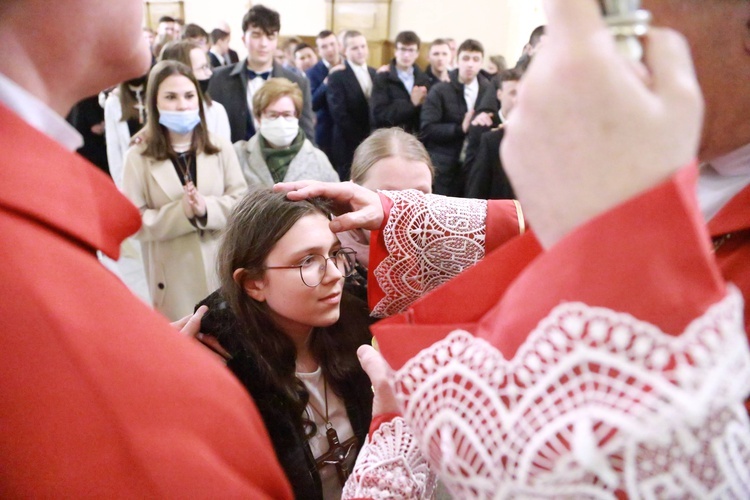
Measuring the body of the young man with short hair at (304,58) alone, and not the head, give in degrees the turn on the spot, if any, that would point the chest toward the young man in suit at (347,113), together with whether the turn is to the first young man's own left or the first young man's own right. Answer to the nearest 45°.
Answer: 0° — they already face them

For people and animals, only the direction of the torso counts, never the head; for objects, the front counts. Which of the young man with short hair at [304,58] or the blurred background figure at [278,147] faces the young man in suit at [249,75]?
the young man with short hair

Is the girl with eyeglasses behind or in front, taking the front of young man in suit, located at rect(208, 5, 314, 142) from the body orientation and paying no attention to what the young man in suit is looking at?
in front

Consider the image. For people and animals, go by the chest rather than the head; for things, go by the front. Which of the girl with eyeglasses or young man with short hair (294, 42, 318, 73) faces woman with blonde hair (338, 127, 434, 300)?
the young man with short hair

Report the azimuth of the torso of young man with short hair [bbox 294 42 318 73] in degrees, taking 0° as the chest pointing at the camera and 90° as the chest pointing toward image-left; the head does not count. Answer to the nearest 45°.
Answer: approximately 0°

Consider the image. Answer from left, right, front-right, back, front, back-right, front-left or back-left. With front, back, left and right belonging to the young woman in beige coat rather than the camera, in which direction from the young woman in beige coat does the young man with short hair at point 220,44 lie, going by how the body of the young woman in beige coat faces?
back-left

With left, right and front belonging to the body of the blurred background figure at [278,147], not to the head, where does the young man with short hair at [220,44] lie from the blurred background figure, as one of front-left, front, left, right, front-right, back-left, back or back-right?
back

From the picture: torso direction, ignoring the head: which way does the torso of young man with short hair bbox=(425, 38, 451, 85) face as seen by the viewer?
toward the camera

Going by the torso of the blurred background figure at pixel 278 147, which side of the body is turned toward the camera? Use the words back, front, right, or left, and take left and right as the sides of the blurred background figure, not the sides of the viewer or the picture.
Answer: front

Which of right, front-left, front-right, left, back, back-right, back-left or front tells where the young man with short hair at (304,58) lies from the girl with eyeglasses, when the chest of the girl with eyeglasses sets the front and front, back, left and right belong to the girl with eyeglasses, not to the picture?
back-left

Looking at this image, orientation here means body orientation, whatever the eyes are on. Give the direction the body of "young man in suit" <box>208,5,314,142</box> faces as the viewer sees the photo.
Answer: toward the camera

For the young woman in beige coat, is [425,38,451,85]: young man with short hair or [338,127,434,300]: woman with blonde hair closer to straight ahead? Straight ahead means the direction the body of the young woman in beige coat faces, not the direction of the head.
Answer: the woman with blonde hair

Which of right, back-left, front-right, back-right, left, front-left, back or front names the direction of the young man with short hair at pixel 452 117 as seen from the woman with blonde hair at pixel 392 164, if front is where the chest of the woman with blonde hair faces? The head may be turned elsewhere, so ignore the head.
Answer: back-left
